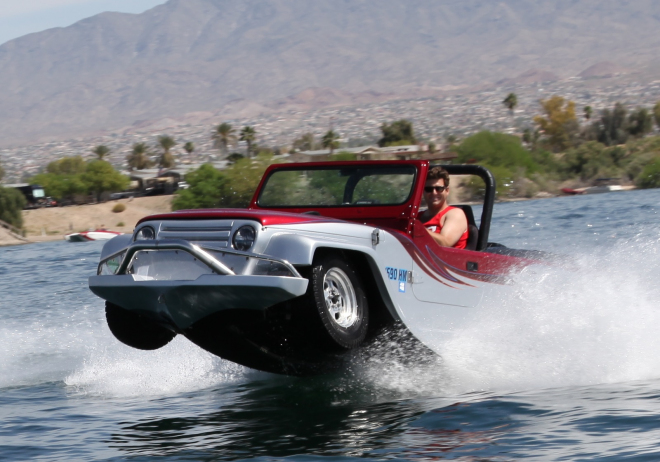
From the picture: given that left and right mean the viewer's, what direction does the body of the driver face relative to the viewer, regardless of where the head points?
facing the viewer and to the left of the viewer
